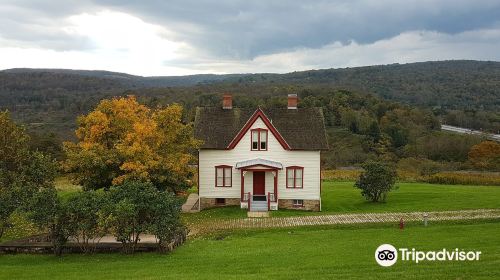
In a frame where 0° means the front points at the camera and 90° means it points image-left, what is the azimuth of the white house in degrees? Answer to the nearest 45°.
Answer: approximately 0°

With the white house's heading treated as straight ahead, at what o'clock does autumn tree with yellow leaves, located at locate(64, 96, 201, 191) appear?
The autumn tree with yellow leaves is roughly at 2 o'clock from the white house.

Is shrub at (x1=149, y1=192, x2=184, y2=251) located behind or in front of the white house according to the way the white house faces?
in front

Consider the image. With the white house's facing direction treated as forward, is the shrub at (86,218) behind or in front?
in front

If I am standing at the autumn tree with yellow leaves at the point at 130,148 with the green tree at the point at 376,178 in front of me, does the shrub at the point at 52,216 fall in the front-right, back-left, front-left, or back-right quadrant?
back-right

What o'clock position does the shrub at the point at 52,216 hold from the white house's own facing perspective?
The shrub is roughly at 1 o'clock from the white house.

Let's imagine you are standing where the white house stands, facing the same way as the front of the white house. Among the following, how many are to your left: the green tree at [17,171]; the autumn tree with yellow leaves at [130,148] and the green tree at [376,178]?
1

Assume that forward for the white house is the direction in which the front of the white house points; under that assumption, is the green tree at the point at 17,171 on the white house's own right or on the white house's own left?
on the white house's own right

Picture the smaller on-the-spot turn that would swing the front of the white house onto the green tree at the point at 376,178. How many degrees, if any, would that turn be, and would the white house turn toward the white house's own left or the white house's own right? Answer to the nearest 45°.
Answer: approximately 90° to the white house's own left
